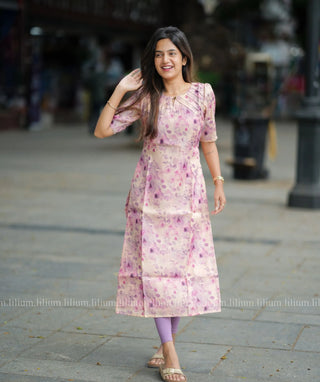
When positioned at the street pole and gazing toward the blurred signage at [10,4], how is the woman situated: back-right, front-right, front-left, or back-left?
back-left

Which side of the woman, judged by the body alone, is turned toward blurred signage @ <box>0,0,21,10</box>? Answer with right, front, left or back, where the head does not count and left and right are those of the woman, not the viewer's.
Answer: back

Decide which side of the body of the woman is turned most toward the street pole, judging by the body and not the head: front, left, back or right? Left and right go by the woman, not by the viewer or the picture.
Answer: back

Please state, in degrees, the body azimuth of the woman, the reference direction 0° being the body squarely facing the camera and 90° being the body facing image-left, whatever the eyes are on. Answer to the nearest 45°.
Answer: approximately 0°

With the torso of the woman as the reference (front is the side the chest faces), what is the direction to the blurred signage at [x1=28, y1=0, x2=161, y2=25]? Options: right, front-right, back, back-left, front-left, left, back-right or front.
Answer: back

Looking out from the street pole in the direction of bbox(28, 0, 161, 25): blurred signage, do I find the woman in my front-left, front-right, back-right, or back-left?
back-left
